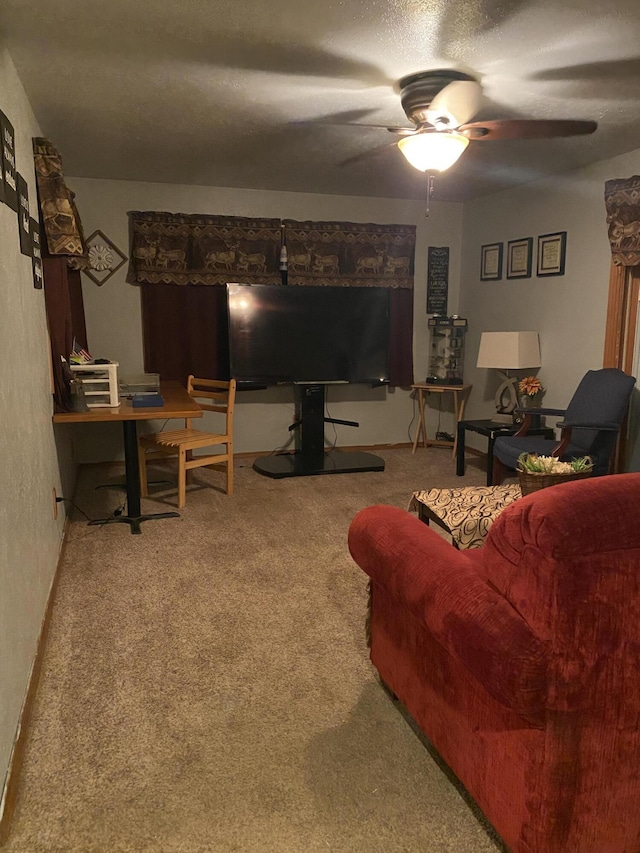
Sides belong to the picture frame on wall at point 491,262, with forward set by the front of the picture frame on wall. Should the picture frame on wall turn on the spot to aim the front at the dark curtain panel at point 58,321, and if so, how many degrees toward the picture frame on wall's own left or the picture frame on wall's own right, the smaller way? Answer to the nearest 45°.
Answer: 0° — it already faces it

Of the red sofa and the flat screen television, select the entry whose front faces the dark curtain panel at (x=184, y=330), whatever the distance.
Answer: the red sofa

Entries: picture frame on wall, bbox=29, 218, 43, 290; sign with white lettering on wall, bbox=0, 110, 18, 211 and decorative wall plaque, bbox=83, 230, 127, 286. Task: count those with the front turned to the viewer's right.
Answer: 2

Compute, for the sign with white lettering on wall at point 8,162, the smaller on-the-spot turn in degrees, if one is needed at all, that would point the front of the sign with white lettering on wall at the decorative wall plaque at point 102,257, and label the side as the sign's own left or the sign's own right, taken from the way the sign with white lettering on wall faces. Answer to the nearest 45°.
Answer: approximately 90° to the sign's own left

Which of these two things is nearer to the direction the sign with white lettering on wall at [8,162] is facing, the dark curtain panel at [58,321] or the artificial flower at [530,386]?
the artificial flower

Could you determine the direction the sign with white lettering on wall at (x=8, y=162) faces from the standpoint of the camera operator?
facing to the right of the viewer

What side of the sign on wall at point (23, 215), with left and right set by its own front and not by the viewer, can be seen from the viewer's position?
right

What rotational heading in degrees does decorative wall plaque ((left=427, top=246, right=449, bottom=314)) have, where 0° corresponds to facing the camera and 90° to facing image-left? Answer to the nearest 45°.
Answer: approximately 0°

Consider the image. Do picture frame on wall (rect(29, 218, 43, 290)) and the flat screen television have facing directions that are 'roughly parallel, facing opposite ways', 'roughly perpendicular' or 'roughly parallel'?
roughly perpendicular

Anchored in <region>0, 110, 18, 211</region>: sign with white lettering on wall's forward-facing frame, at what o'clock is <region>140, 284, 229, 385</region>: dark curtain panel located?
The dark curtain panel is roughly at 10 o'clock from the sign with white lettering on wall.

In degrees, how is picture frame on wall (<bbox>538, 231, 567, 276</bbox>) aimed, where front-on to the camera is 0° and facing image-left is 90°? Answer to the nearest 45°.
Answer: approximately 45°

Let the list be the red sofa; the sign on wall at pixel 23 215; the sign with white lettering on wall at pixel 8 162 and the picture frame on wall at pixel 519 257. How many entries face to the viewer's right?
2

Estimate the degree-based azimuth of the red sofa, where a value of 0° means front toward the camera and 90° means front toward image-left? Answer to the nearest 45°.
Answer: approximately 135°

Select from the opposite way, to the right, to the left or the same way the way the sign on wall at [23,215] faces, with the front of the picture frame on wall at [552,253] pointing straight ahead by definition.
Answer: the opposite way

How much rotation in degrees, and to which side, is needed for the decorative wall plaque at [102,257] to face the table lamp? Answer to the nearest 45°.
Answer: approximately 45° to its left

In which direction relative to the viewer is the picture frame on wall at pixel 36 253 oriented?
to the viewer's right

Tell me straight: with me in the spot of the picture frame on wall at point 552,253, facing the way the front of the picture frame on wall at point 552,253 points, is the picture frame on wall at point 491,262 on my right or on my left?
on my right
